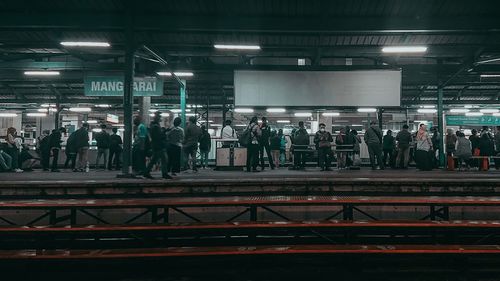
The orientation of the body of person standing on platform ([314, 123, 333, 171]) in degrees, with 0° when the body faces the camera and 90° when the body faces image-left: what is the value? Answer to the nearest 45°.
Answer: approximately 0°

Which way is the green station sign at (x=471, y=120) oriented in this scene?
toward the camera

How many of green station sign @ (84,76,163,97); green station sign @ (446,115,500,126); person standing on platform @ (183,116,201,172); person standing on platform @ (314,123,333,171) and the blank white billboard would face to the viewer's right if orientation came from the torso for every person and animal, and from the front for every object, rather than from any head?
0

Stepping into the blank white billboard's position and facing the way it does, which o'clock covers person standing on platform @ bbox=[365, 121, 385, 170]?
The person standing on platform is roughly at 8 o'clock from the blank white billboard.
